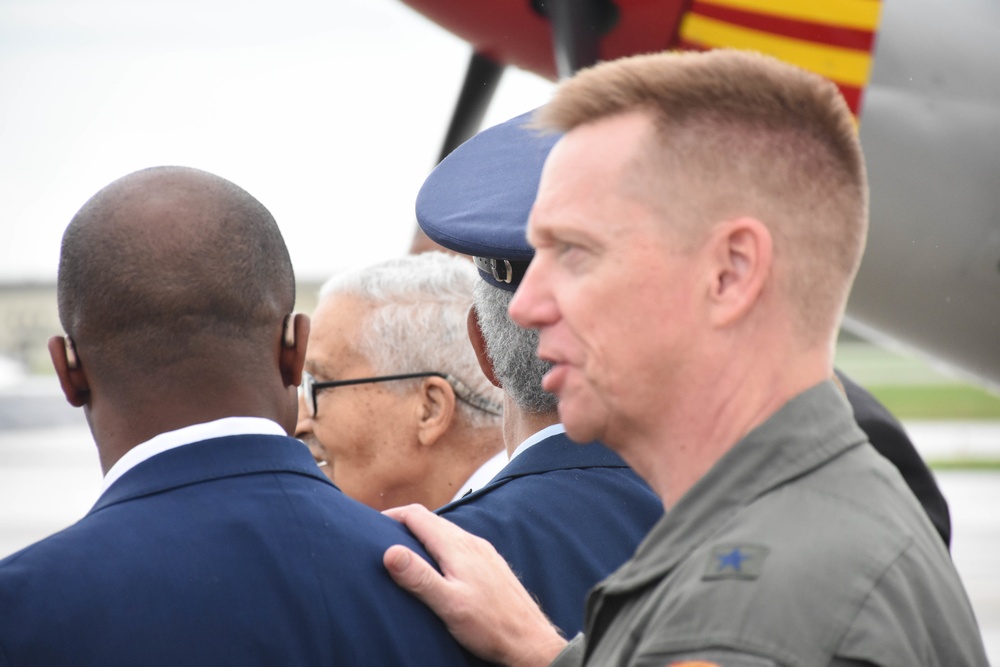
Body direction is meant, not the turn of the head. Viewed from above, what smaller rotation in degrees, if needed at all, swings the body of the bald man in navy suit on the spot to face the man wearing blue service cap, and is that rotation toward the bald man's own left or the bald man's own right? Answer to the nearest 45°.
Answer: approximately 45° to the bald man's own right

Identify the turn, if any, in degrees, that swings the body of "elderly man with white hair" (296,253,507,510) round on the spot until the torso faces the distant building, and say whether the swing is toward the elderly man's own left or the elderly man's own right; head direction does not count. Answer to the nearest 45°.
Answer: approximately 90° to the elderly man's own right

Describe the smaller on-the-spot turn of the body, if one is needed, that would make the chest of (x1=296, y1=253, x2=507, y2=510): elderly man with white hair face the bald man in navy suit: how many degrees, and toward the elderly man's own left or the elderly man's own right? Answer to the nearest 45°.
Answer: approximately 90° to the elderly man's own left

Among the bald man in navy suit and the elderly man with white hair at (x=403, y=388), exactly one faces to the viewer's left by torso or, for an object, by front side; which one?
the elderly man with white hair

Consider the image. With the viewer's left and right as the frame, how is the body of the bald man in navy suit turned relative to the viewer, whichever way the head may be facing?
facing away from the viewer

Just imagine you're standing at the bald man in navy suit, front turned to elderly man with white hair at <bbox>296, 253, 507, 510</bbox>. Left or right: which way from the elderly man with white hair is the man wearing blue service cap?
right

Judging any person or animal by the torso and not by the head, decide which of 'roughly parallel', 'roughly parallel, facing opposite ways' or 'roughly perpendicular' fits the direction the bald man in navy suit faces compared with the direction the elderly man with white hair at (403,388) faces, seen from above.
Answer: roughly perpendicular

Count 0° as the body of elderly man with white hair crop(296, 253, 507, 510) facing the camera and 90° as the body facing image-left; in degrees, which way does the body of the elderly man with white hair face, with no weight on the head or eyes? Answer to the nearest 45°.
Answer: approximately 90°

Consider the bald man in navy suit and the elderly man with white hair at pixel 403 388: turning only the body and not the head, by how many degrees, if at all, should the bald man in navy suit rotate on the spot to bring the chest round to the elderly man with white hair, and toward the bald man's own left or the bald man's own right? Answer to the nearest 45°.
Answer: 0° — they already face them

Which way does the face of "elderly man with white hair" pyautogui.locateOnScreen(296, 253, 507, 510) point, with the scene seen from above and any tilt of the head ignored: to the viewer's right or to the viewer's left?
to the viewer's left

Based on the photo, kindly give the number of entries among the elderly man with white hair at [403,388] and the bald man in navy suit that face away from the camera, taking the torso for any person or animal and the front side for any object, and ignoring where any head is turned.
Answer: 1

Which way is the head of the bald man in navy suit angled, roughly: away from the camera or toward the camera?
away from the camera
